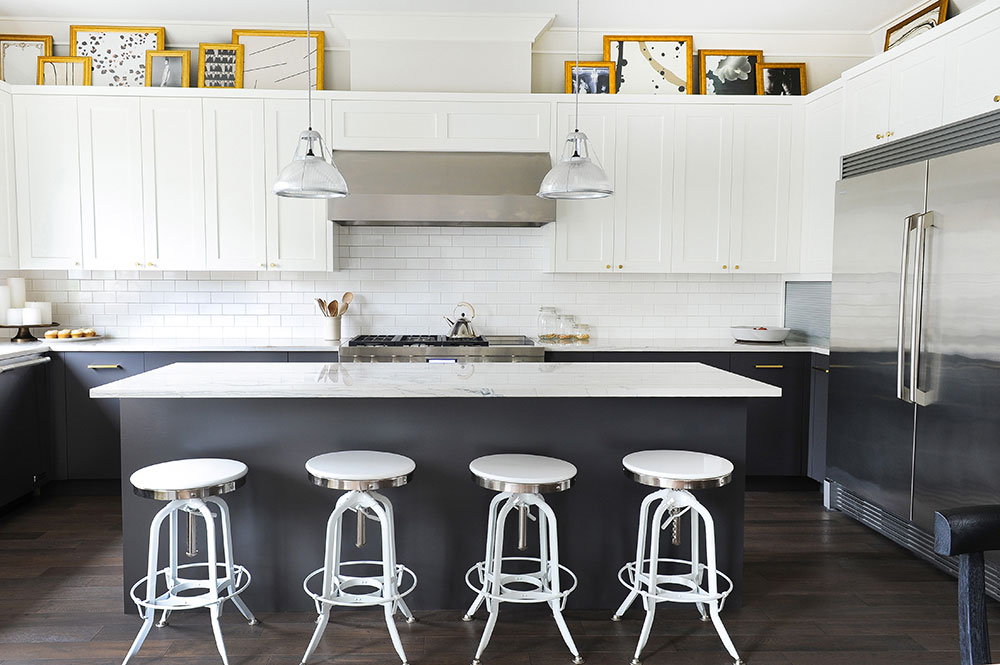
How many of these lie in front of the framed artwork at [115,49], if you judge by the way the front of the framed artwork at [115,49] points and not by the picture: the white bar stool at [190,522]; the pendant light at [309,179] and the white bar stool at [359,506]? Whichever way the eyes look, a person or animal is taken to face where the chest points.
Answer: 3

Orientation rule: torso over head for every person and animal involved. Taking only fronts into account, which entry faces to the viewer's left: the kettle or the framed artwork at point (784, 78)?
the kettle

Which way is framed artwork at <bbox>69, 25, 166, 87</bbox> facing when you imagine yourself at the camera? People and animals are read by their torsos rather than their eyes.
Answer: facing the viewer

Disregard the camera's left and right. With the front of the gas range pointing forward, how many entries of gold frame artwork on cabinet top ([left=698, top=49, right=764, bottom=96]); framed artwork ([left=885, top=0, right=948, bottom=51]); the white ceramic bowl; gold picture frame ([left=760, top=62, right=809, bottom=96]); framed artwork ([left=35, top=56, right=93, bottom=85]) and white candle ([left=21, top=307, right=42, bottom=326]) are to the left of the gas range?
4

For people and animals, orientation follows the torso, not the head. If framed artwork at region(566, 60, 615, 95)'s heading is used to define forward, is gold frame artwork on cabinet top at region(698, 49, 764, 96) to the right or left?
on its left

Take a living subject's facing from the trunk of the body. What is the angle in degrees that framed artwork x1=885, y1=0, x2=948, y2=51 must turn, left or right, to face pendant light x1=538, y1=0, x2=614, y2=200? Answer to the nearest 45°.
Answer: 0° — it already faces it

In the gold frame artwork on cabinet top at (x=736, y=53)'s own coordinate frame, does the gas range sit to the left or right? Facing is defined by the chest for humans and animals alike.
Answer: on its right

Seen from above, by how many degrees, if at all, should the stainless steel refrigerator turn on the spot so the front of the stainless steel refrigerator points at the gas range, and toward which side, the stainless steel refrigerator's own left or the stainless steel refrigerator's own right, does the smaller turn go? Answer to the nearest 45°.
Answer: approximately 45° to the stainless steel refrigerator's own right

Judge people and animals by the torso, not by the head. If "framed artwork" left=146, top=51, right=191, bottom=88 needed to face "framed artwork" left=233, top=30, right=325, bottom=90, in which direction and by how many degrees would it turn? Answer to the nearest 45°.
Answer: approximately 90° to its left

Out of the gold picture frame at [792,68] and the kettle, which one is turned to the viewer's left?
the kettle

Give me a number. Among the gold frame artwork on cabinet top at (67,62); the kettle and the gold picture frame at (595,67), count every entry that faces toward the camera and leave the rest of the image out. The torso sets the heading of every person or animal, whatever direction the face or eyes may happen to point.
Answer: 2

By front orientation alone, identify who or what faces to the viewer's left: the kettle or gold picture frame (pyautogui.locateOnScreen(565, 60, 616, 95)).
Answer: the kettle

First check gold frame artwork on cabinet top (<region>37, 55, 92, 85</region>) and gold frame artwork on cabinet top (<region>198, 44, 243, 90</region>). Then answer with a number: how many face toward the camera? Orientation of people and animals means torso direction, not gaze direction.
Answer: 2

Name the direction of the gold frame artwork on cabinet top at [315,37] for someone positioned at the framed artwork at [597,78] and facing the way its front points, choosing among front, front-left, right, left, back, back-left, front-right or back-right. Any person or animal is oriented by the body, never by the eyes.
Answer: right

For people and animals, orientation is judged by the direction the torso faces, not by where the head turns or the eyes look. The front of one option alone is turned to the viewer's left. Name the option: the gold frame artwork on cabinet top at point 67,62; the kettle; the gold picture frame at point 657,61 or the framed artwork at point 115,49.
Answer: the kettle

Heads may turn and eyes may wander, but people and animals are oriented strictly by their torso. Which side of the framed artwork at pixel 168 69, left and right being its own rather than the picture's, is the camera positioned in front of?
front

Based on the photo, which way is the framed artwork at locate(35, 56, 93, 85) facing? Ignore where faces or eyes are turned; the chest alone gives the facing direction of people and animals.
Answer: toward the camera
